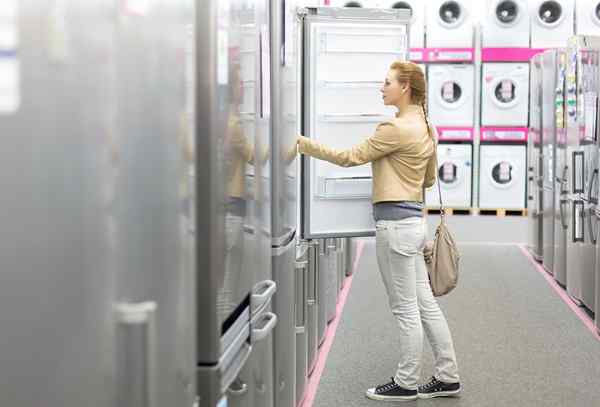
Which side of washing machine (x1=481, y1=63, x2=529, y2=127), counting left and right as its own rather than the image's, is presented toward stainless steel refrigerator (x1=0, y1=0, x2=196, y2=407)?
front

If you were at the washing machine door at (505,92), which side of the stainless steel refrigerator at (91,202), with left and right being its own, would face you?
left

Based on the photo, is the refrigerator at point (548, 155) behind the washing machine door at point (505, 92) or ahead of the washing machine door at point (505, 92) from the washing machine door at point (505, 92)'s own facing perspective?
ahead

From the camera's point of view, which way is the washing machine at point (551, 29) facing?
toward the camera

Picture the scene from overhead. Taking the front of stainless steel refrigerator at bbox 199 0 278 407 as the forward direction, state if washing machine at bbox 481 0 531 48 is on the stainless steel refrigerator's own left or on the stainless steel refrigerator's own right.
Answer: on the stainless steel refrigerator's own left

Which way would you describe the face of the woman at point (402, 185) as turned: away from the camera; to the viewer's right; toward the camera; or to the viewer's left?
to the viewer's left

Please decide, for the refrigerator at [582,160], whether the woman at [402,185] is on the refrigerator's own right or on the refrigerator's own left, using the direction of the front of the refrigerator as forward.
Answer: on the refrigerator's own left

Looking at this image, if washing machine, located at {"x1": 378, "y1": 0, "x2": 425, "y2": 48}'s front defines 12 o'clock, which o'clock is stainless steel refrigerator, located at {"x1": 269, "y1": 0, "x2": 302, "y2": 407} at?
The stainless steel refrigerator is roughly at 12 o'clock from the washing machine.

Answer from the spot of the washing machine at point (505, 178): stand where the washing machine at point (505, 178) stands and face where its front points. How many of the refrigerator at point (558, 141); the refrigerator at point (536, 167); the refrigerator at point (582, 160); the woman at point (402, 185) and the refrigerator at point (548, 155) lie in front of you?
5

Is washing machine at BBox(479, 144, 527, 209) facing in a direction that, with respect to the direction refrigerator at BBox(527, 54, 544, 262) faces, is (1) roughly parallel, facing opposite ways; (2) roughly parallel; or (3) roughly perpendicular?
roughly perpendicular

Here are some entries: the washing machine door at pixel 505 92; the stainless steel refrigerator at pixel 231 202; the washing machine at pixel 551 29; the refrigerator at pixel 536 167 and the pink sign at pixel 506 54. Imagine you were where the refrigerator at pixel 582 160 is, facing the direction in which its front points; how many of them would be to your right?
4

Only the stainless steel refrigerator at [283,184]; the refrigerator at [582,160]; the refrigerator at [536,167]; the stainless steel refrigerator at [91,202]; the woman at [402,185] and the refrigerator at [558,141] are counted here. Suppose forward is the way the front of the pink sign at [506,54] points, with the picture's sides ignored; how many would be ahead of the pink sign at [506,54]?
6

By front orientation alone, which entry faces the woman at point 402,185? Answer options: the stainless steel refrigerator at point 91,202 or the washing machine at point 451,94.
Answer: the washing machine

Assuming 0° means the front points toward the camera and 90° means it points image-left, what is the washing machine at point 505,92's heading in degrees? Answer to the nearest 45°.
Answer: approximately 0°

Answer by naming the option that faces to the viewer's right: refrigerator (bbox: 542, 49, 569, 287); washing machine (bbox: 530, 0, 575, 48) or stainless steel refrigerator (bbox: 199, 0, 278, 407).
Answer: the stainless steel refrigerator

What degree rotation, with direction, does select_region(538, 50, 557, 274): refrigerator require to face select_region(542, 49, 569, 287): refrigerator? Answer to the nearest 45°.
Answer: approximately 90° to its left

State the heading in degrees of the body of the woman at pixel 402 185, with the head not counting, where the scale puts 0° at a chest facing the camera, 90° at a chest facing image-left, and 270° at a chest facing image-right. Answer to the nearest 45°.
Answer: approximately 90°

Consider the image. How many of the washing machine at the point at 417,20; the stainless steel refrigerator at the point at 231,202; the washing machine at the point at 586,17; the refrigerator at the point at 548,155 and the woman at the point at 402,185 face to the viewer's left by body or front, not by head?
2

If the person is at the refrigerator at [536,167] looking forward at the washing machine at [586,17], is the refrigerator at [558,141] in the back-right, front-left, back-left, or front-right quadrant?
back-right
